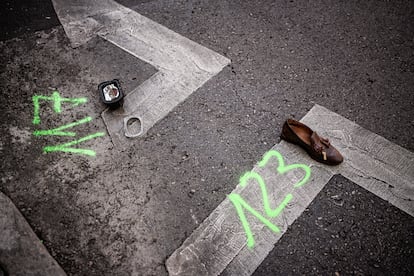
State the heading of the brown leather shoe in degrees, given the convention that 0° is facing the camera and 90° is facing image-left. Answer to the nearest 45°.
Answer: approximately 315°
